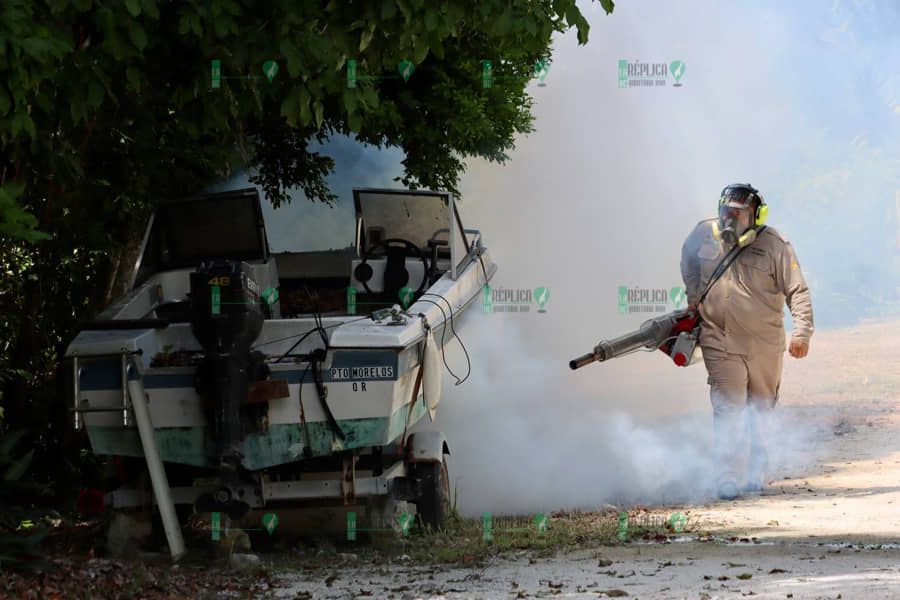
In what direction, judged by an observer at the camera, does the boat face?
facing away from the viewer and to the right of the viewer

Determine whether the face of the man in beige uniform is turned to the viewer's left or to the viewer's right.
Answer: to the viewer's left

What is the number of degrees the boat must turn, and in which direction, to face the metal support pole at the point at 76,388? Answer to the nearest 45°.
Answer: approximately 135° to its left
